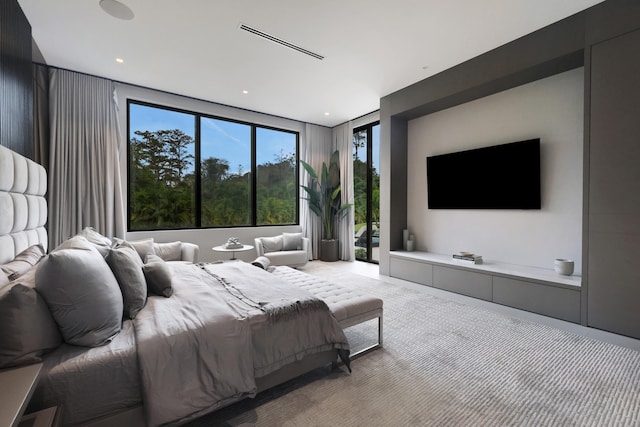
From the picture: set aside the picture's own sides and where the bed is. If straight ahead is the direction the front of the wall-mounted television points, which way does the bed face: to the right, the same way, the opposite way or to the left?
the opposite way

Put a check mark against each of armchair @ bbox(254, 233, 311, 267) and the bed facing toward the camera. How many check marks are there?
1

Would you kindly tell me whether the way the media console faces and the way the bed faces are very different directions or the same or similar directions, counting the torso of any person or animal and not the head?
very different directions

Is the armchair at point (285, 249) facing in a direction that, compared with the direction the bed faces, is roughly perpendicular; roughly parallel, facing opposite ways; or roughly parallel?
roughly perpendicular

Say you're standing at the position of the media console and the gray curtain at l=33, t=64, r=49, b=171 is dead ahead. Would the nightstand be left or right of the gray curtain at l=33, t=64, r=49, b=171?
left

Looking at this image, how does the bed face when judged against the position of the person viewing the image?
facing to the right of the viewer

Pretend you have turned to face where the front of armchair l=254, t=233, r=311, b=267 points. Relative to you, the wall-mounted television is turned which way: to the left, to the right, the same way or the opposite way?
to the right

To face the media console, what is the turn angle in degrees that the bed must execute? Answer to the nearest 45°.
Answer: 0° — it already faces it
